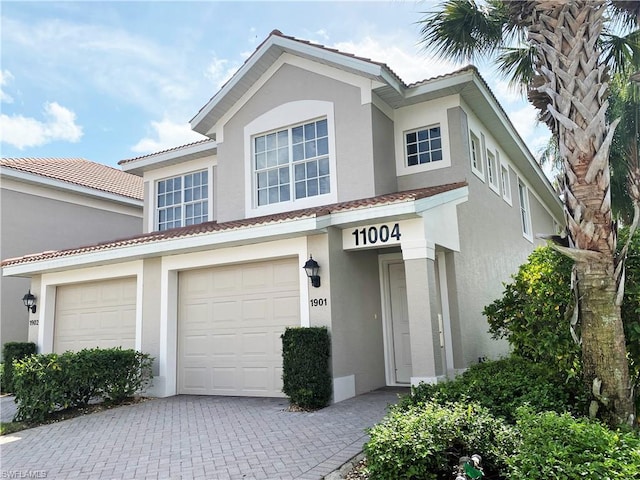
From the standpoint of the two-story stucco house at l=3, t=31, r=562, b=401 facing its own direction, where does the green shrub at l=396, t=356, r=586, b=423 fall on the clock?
The green shrub is roughly at 10 o'clock from the two-story stucco house.

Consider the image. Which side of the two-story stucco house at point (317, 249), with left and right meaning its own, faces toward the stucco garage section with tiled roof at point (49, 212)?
right

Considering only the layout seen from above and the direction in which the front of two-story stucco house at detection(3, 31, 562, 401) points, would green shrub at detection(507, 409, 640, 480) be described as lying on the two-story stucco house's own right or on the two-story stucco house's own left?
on the two-story stucco house's own left

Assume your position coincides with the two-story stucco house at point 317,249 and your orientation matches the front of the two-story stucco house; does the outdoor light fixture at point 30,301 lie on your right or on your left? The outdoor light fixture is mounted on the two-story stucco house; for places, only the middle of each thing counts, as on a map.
on your right

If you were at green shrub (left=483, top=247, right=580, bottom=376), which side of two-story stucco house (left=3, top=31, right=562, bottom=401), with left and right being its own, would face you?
left

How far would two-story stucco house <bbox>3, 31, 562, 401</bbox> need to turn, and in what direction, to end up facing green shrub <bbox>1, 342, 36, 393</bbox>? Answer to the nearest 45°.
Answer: approximately 45° to its right

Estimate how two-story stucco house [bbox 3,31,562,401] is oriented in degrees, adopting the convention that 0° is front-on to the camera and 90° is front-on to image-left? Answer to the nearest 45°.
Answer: approximately 45°
